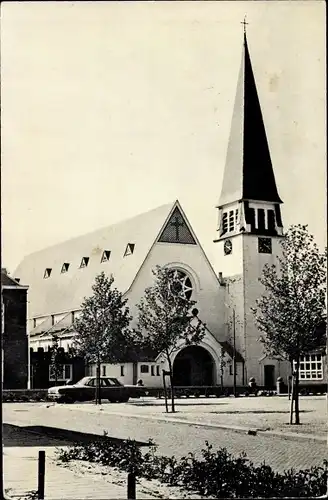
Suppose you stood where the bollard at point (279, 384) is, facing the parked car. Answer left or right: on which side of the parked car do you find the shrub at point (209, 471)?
left

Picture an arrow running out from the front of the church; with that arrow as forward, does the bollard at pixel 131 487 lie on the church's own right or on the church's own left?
on the church's own right

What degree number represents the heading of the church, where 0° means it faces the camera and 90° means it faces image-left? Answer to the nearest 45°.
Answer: approximately 315°

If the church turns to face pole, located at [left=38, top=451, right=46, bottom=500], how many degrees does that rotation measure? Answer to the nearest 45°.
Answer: approximately 90° to its right

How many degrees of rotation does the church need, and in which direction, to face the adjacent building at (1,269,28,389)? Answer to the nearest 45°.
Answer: approximately 90° to its right

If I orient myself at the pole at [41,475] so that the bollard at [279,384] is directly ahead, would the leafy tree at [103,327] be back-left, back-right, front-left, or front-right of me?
front-left

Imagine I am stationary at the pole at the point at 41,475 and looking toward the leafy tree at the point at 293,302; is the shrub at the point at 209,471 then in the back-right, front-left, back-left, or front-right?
front-right

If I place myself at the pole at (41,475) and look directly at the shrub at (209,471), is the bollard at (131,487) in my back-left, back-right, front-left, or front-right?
front-right
